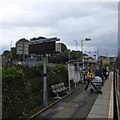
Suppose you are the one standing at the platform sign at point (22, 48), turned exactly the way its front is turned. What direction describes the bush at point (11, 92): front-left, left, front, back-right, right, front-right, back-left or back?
front
